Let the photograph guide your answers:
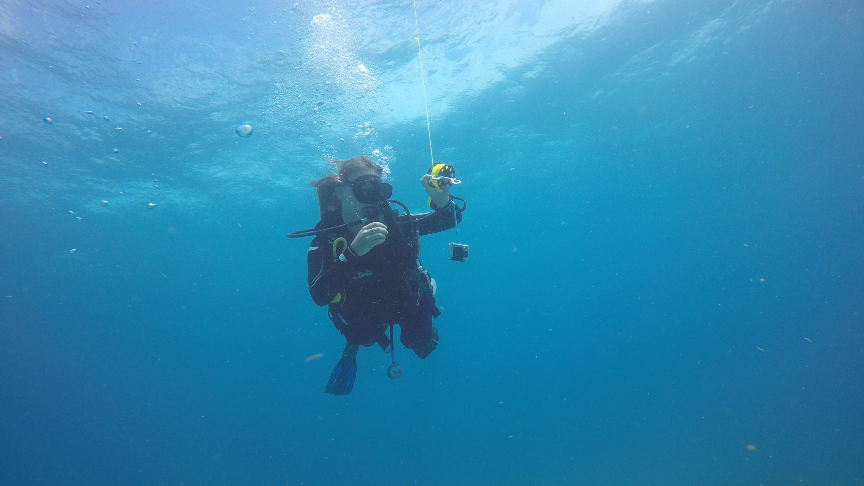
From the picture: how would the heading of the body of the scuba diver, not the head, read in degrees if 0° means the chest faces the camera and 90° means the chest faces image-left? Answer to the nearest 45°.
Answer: approximately 315°

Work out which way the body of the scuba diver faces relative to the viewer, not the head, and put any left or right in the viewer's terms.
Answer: facing the viewer and to the right of the viewer
